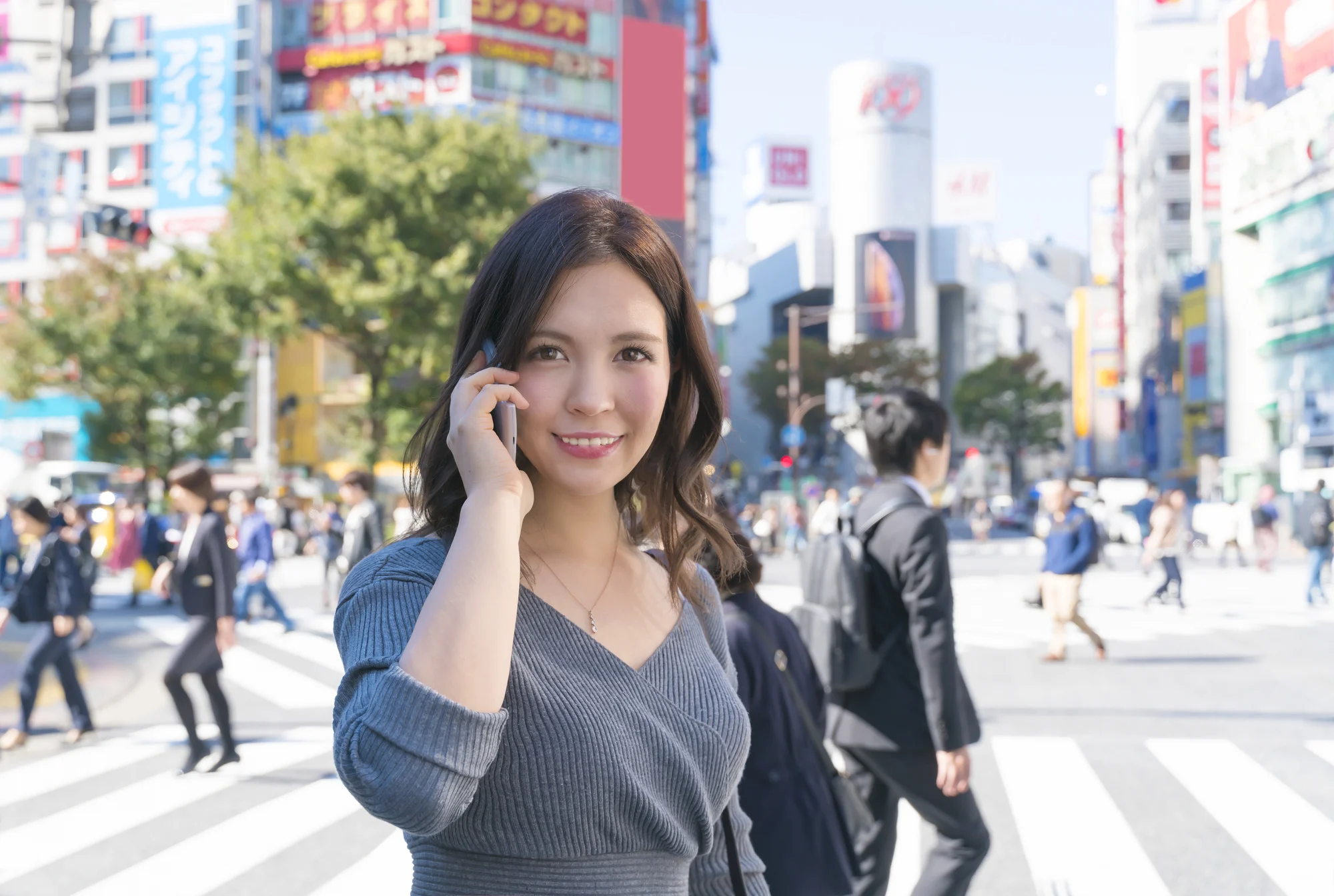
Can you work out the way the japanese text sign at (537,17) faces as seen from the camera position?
facing the viewer and to the right of the viewer

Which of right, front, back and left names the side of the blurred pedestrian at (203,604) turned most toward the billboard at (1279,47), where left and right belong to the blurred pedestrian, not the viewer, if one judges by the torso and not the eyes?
back

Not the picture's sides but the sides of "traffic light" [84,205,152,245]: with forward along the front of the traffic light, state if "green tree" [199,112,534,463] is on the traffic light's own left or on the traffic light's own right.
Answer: on the traffic light's own left

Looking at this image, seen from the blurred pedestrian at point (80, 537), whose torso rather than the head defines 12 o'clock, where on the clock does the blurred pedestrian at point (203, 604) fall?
the blurred pedestrian at point (203, 604) is roughly at 9 o'clock from the blurred pedestrian at point (80, 537).

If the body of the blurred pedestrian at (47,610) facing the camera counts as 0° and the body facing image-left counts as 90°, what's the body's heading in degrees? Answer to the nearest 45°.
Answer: approximately 45°

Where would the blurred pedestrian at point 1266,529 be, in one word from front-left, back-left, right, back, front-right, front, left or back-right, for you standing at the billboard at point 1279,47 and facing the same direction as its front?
front-left

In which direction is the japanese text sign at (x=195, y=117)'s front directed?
toward the camera

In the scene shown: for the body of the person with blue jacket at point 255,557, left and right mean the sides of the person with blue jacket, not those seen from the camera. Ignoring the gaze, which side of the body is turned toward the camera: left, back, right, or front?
left
